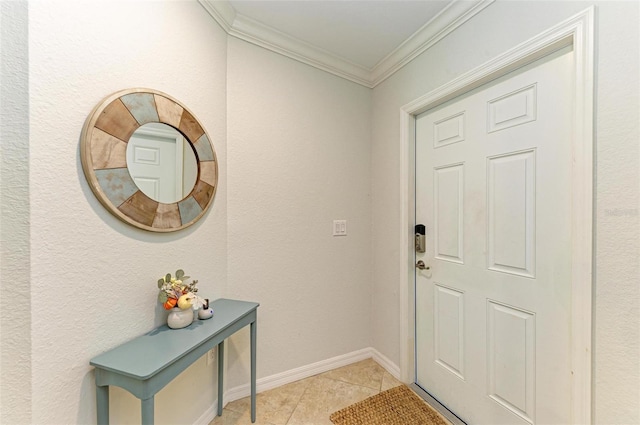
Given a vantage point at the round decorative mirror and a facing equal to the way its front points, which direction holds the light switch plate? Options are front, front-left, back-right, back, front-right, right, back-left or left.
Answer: front-left

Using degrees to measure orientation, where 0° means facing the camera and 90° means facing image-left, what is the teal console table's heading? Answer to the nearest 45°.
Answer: approximately 315°

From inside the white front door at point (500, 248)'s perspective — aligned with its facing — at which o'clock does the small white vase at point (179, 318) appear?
The small white vase is roughly at 12 o'clock from the white front door.

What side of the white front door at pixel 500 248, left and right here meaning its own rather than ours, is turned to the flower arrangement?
front

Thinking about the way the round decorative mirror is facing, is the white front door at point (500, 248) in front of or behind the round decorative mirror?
in front

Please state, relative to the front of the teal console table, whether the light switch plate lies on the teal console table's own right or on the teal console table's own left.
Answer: on the teal console table's own left

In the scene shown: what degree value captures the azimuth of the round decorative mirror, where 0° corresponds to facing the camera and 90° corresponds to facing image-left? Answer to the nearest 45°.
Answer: approximately 315°

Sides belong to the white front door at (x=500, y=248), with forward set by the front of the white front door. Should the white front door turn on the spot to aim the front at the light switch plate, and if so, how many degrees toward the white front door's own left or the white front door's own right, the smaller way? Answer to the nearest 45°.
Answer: approximately 45° to the white front door's own right

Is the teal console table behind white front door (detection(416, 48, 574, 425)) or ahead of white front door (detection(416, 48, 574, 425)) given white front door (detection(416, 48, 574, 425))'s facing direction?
ahead

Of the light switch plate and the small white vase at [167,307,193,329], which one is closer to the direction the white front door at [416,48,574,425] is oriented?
the small white vase

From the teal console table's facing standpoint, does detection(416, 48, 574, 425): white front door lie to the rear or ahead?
ahead

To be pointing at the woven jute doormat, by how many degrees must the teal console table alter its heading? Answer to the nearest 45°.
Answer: approximately 45° to its left

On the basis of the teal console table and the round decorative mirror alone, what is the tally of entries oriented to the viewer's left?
0
